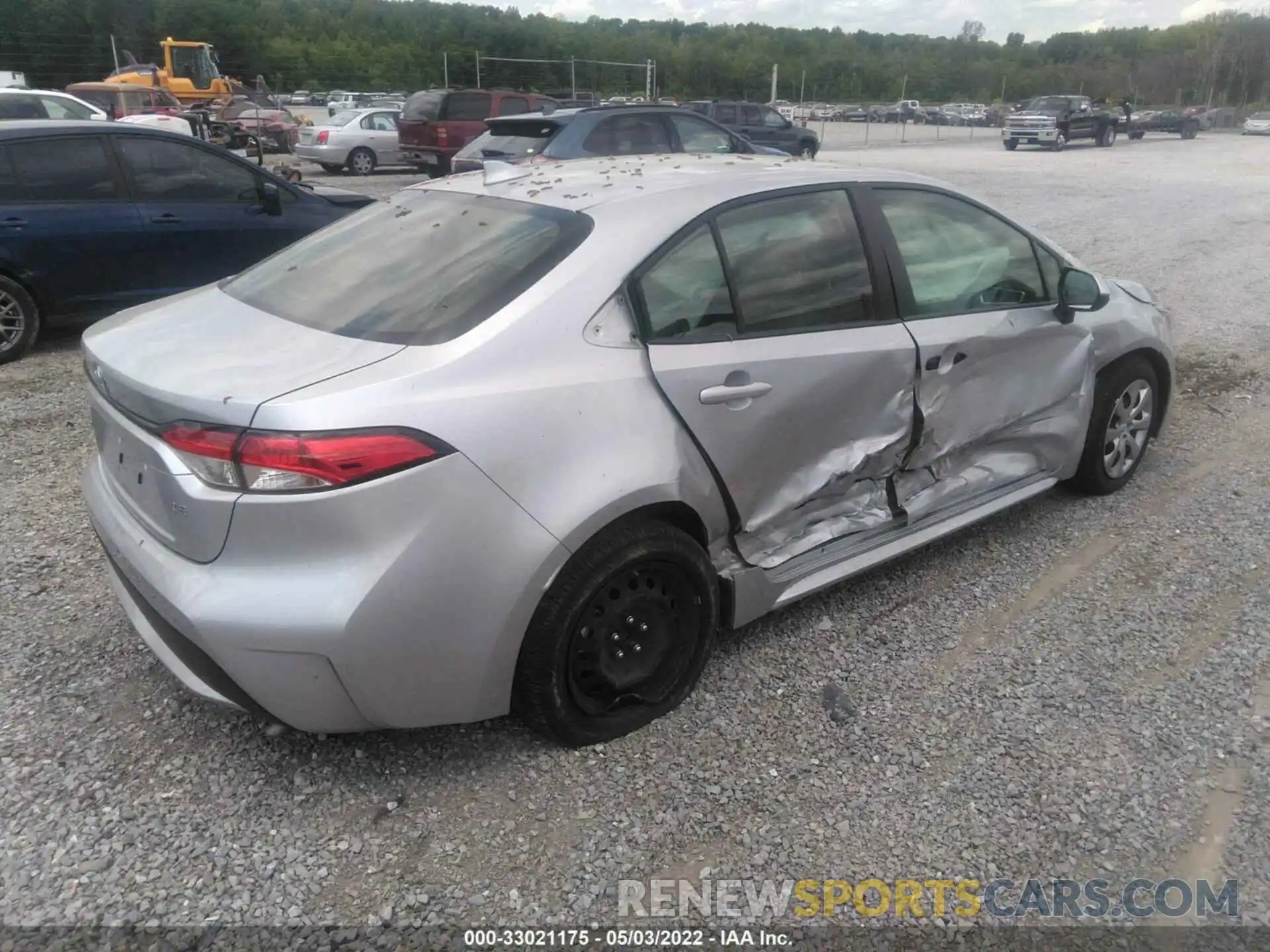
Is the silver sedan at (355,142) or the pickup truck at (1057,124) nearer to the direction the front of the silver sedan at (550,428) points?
the pickup truck

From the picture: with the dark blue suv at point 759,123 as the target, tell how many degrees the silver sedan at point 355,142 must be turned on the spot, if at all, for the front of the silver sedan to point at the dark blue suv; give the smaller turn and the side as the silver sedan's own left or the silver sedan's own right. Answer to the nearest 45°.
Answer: approximately 45° to the silver sedan's own right

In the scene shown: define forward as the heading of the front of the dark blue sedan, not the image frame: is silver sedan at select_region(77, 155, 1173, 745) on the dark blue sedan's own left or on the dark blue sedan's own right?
on the dark blue sedan's own right

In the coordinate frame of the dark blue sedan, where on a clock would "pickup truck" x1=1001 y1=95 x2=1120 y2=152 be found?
The pickup truck is roughly at 11 o'clock from the dark blue sedan.

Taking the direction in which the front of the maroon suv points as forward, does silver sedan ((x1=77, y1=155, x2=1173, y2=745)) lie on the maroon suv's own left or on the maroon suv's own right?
on the maroon suv's own right

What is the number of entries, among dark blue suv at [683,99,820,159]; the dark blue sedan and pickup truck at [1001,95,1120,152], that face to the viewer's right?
2

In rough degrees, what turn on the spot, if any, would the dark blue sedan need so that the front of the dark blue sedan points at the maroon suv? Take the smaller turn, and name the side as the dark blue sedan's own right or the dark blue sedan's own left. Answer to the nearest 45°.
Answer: approximately 45° to the dark blue sedan's own left

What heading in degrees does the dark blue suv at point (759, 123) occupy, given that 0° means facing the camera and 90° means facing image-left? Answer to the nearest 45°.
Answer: approximately 270°

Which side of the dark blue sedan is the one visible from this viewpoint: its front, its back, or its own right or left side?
right

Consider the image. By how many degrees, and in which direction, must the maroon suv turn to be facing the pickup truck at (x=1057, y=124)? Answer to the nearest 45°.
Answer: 0° — it already faces it

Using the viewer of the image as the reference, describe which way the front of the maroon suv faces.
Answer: facing away from the viewer and to the right of the viewer

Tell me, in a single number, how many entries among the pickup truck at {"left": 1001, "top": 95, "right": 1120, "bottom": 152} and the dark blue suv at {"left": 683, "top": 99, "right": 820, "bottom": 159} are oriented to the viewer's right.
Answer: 1
